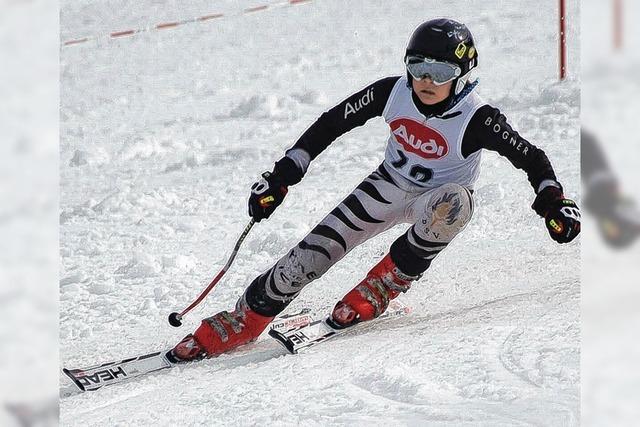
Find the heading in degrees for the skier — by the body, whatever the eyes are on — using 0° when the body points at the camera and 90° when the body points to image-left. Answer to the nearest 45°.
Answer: approximately 45°
